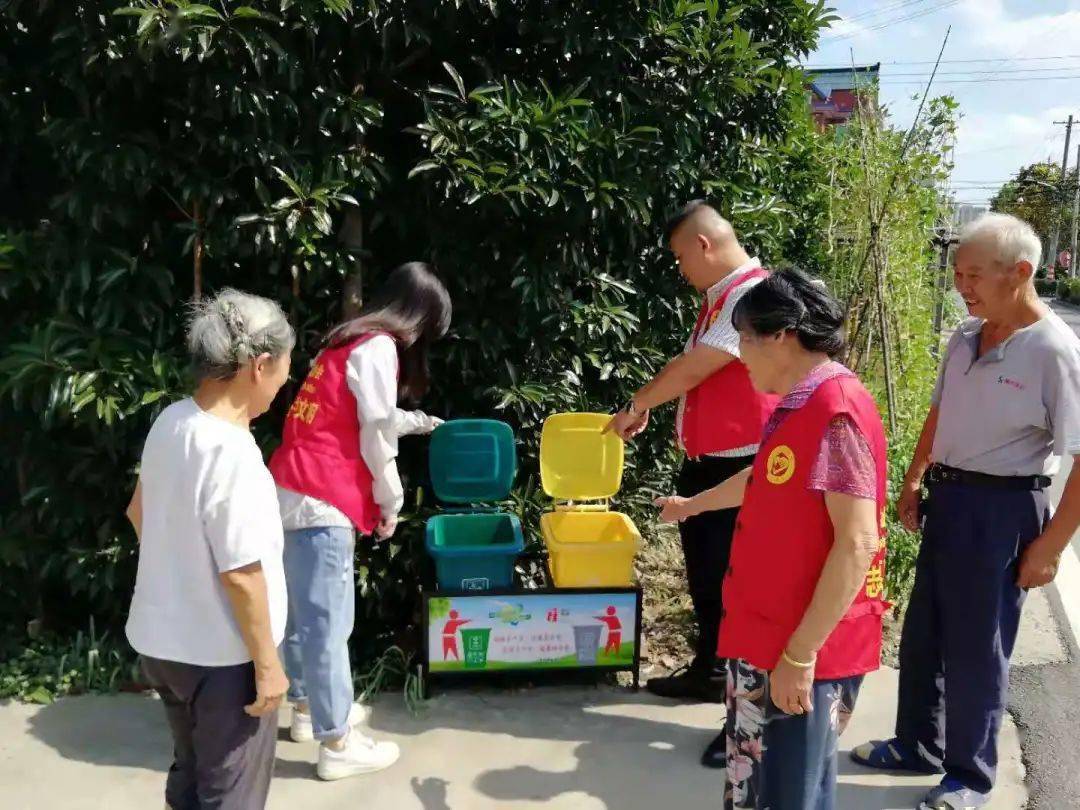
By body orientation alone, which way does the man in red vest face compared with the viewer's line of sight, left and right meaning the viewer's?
facing to the left of the viewer

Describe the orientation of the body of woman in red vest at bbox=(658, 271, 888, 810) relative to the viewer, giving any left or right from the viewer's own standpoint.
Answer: facing to the left of the viewer

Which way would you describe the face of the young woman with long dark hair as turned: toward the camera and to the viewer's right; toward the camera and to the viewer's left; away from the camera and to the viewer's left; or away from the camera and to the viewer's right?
away from the camera and to the viewer's right

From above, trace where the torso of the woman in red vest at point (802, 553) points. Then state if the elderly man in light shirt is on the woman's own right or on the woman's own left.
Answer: on the woman's own right

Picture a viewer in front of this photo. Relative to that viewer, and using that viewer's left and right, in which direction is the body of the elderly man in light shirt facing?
facing the viewer and to the left of the viewer

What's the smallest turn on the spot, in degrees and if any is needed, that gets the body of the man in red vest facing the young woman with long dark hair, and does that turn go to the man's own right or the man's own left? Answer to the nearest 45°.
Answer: approximately 45° to the man's own left

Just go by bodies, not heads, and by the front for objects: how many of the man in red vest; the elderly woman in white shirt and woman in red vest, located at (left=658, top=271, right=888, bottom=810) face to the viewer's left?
2

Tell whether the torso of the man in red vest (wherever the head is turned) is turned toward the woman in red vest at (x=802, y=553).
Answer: no

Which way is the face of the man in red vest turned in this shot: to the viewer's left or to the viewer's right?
to the viewer's left

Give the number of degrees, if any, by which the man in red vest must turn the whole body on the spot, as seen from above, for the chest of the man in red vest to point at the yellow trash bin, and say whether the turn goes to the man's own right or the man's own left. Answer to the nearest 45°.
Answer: approximately 45° to the man's own right

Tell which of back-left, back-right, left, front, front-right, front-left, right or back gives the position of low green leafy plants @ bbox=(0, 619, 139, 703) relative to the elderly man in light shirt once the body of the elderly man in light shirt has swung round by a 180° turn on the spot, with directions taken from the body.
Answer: back-left

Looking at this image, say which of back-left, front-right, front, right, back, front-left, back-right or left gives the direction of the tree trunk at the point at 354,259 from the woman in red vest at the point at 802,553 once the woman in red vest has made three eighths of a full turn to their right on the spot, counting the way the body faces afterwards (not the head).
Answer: left

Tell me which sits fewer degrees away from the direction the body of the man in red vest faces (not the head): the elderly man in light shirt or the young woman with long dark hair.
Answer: the young woman with long dark hair

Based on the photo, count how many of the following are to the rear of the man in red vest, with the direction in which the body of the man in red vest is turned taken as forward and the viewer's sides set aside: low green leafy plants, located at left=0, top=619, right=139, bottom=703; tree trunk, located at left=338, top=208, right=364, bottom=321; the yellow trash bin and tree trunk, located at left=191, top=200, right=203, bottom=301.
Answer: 0
